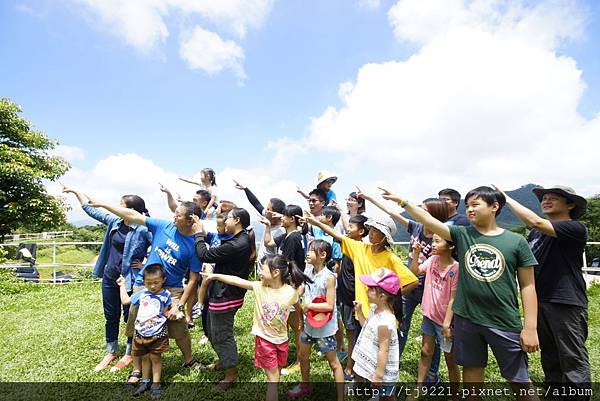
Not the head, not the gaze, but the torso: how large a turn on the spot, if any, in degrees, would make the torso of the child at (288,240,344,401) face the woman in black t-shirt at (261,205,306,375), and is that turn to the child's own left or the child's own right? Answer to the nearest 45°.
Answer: approximately 90° to the child's own right

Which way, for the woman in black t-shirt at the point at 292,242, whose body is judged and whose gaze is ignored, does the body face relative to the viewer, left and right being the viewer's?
facing to the left of the viewer

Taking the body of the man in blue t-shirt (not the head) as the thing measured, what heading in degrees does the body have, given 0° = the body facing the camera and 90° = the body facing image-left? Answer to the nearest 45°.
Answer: approximately 45°

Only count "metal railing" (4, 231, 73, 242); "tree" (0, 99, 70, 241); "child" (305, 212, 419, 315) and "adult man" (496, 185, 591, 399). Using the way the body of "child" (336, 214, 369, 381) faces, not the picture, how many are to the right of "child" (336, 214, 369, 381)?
2

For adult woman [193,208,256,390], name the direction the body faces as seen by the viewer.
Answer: to the viewer's left

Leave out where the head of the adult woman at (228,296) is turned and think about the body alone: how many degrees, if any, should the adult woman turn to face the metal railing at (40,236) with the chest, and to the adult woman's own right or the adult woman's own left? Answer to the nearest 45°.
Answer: approximately 45° to the adult woman's own right

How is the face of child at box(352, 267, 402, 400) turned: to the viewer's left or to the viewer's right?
to the viewer's left

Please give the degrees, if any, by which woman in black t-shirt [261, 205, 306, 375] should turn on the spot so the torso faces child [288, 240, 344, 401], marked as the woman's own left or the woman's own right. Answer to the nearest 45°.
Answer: approximately 90° to the woman's own left

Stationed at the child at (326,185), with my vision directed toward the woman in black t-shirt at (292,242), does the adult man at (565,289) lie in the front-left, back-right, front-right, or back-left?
front-left

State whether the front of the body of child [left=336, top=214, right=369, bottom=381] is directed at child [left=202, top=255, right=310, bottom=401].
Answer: yes

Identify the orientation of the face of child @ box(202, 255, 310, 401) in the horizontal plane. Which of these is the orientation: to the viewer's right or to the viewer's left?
to the viewer's left

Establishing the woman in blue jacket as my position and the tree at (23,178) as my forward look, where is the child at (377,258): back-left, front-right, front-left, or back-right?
back-right

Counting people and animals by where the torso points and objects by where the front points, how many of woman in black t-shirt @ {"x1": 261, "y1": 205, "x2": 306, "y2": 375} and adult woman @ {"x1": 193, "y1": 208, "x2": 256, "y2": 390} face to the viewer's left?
2

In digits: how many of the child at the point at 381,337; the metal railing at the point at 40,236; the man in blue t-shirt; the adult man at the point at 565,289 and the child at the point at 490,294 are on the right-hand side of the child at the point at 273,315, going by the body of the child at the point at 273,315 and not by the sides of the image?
2

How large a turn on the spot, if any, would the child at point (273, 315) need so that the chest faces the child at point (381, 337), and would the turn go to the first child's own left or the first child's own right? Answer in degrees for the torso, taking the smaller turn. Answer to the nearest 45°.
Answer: approximately 90° to the first child's own left
